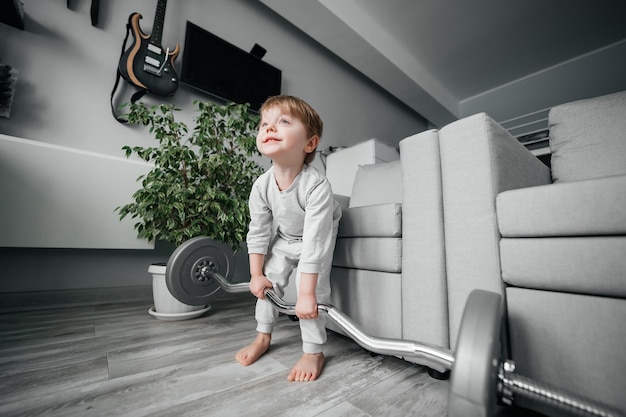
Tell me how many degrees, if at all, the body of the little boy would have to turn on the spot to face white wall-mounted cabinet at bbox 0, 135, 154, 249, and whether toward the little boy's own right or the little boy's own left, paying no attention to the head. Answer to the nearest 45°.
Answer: approximately 90° to the little boy's own right

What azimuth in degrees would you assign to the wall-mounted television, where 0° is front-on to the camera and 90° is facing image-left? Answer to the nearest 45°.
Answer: approximately 315°

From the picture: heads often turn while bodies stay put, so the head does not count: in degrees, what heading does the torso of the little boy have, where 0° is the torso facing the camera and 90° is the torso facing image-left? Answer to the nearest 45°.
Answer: approximately 45°
